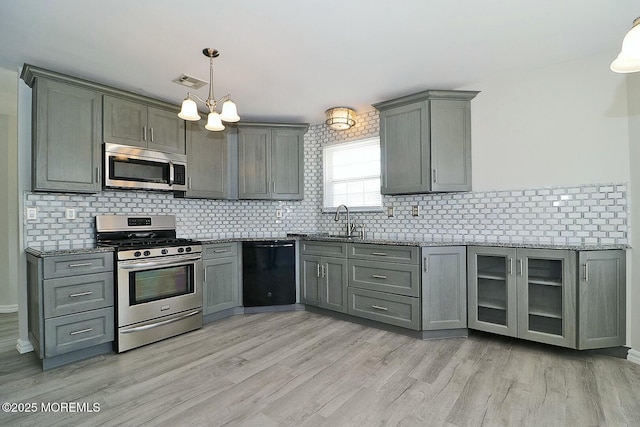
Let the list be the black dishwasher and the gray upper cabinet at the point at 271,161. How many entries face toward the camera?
2

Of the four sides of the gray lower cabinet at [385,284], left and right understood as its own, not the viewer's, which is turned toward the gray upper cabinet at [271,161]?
right

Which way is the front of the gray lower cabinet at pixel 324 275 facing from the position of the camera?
facing the viewer and to the left of the viewer

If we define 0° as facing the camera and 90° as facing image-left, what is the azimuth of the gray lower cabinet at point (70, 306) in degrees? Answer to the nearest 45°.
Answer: approximately 315°

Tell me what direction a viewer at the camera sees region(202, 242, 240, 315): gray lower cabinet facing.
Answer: facing the viewer and to the right of the viewer

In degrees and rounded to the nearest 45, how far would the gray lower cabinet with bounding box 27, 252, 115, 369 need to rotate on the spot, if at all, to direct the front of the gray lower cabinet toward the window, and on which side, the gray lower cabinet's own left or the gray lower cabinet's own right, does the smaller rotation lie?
approximately 45° to the gray lower cabinet's own left

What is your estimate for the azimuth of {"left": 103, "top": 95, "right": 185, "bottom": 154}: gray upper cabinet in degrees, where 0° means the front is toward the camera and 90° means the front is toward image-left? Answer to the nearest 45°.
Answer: approximately 315°

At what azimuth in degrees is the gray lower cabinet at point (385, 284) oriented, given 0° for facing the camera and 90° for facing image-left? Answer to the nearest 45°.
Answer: approximately 45°

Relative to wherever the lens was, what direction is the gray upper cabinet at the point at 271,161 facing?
facing the viewer
